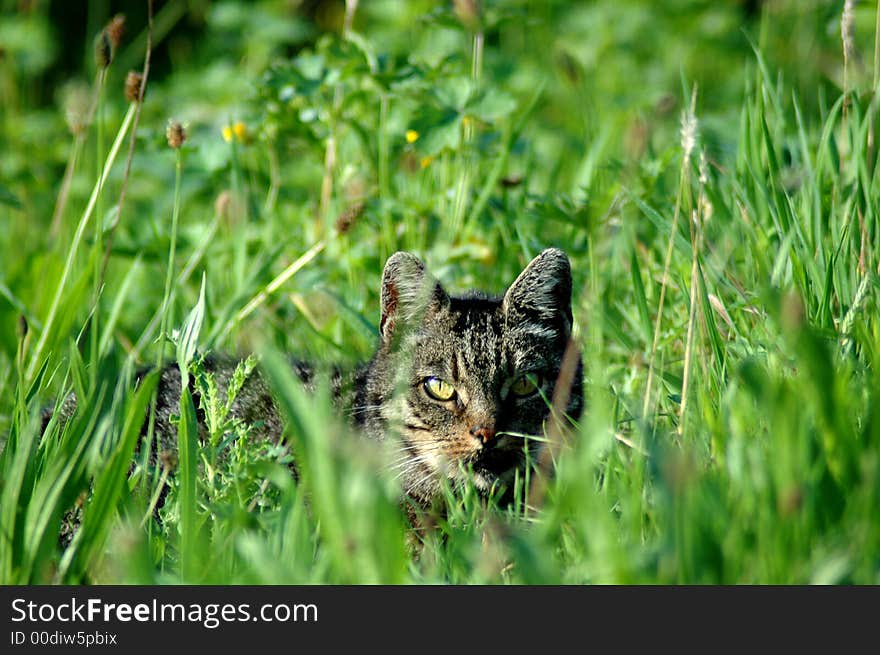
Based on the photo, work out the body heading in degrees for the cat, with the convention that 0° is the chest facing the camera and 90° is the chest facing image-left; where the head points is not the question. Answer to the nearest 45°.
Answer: approximately 315°
